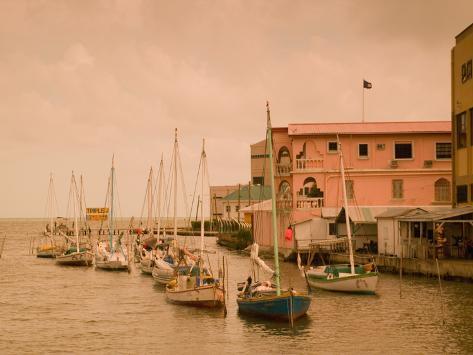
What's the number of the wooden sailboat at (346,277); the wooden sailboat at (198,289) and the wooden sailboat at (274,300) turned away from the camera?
0

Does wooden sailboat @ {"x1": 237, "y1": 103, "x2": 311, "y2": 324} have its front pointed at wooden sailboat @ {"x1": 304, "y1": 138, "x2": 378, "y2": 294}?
no

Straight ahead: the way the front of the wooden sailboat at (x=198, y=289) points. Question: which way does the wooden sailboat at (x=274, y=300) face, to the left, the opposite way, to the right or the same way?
the same way

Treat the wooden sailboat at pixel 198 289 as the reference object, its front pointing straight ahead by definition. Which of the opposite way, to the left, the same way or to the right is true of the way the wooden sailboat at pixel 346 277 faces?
the same way

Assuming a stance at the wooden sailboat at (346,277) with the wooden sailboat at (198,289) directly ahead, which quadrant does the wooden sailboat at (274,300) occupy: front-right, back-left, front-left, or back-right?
front-left

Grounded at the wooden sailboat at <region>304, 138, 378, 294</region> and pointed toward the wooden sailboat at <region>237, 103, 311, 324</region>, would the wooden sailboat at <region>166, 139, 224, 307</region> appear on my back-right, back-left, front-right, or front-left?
front-right

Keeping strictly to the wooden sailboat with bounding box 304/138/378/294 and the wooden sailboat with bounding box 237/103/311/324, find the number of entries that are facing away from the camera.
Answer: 0
